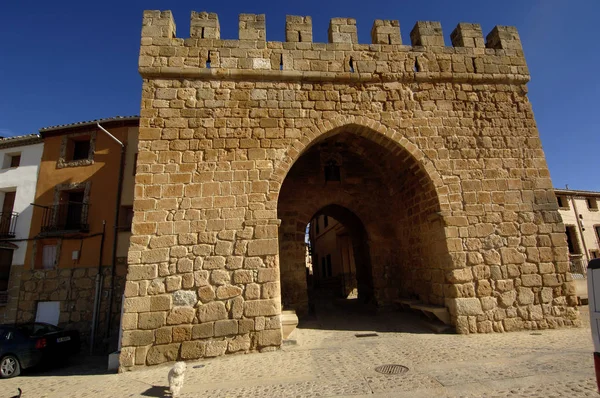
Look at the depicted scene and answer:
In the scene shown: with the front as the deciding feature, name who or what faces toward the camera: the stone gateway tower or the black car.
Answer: the stone gateway tower

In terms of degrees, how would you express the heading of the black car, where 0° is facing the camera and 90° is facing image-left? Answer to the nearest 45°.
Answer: approximately 135°

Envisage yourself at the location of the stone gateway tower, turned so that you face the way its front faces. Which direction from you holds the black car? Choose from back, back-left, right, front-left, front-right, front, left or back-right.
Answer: right

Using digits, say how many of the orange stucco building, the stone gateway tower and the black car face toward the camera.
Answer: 2

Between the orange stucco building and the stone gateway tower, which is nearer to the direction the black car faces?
the orange stucco building

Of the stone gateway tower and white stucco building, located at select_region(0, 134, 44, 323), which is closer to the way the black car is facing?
the white stucco building

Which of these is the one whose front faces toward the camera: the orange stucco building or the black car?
the orange stucco building

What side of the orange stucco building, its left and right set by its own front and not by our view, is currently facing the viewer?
front

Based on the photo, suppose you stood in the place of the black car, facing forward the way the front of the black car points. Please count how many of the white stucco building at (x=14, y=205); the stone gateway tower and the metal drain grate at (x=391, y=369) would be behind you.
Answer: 2

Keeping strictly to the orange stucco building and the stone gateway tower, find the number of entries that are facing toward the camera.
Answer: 2

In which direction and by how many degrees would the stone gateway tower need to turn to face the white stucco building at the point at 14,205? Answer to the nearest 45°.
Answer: approximately 90° to its right

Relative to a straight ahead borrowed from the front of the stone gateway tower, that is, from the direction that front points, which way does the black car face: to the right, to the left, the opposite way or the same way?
to the right

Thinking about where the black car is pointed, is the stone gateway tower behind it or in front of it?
behind

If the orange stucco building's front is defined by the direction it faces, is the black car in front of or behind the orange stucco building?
in front
